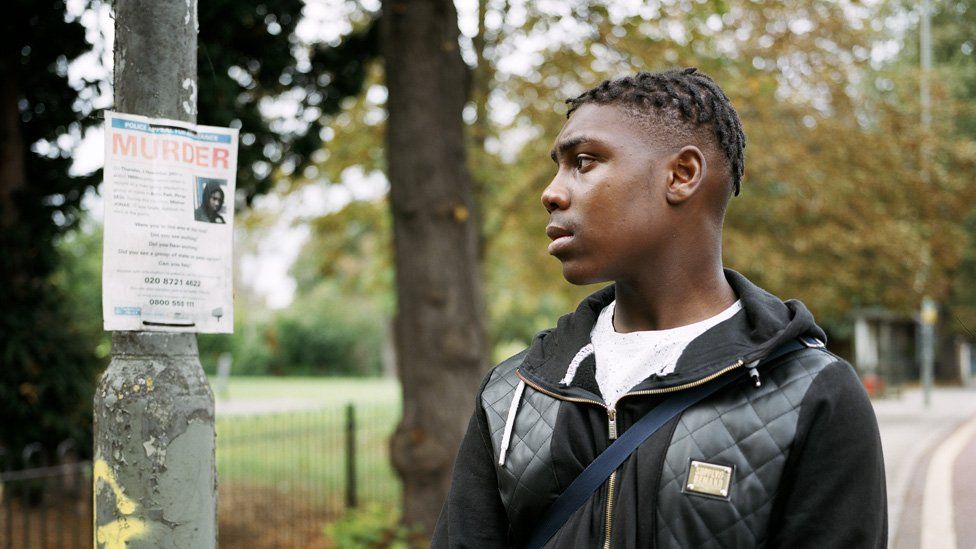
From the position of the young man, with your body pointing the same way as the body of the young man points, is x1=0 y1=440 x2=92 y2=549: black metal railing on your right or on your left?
on your right

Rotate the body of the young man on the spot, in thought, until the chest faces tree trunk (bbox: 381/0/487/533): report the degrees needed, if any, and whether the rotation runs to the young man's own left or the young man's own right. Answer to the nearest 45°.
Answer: approximately 135° to the young man's own right

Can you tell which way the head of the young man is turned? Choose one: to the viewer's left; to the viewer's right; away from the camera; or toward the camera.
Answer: to the viewer's left

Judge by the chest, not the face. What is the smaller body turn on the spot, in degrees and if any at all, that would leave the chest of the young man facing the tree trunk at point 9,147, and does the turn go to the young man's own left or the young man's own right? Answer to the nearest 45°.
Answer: approximately 90° to the young man's own right

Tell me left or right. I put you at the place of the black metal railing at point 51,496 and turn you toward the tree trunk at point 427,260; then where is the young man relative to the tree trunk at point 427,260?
right

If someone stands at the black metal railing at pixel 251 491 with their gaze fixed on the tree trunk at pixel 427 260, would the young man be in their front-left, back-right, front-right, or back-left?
front-right

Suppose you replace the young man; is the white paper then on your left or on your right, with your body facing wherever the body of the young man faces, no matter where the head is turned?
on your right

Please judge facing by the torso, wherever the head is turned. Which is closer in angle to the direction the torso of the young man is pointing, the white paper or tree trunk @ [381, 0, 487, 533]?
the white paper

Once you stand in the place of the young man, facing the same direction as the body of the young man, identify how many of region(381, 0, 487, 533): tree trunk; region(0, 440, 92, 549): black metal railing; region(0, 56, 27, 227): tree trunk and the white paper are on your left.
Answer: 0

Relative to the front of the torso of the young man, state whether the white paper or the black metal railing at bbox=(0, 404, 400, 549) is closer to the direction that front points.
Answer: the white paper

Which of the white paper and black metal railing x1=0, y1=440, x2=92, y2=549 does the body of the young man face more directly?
the white paper

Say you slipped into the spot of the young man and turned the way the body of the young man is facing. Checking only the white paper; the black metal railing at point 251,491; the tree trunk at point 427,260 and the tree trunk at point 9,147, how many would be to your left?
0

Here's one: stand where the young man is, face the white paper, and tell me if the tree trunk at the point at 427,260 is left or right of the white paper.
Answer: right

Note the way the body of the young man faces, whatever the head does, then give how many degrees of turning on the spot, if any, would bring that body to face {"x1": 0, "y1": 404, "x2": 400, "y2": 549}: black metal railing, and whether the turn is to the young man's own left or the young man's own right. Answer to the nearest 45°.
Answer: approximately 90° to the young man's own right
